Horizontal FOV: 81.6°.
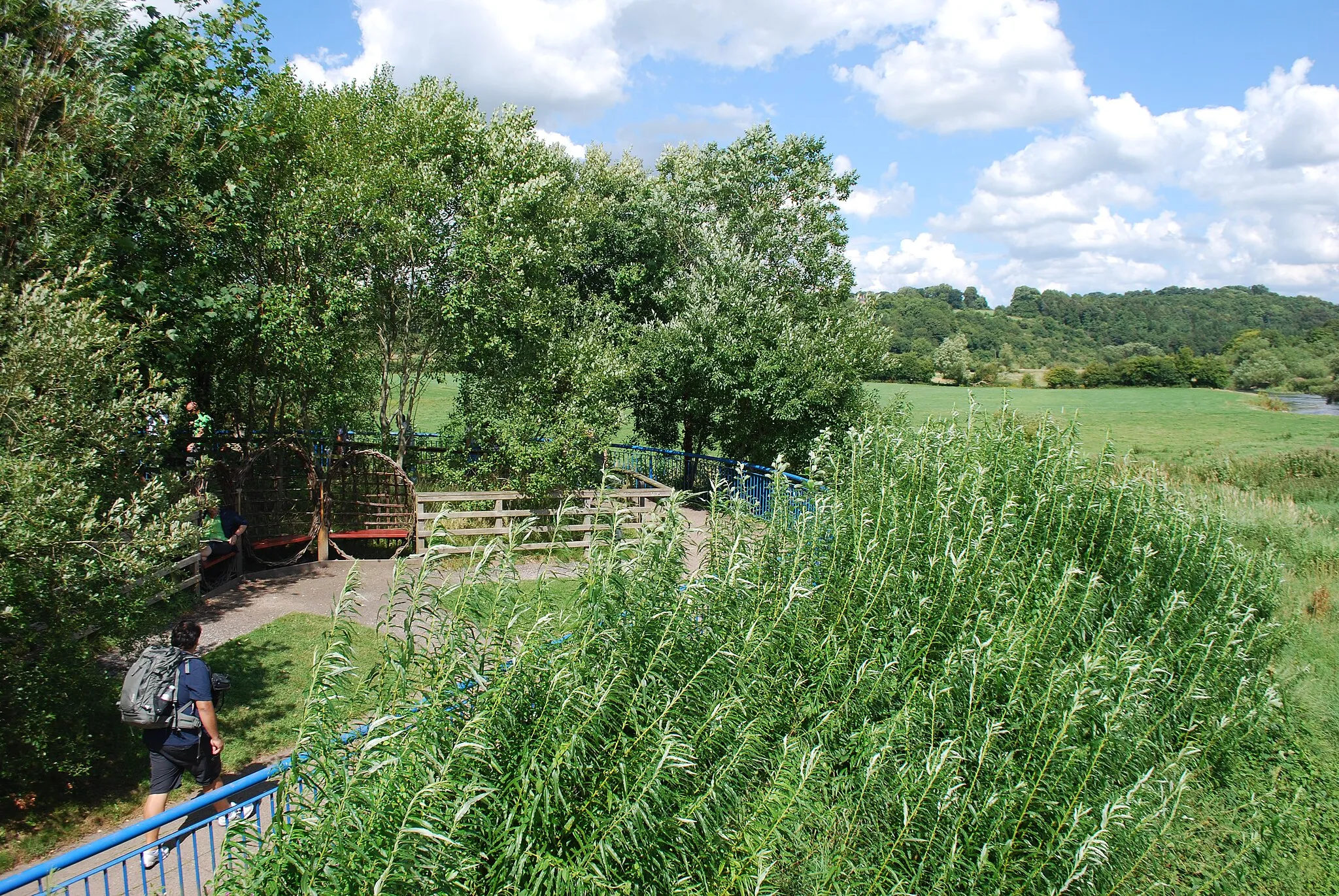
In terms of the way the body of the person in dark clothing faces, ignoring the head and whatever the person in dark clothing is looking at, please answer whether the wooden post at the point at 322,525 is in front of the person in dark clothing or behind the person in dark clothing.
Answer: in front

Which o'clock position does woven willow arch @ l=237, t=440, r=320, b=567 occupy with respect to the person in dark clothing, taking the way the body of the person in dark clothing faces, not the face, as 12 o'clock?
The woven willow arch is roughly at 11 o'clock from the person in dark clothing.

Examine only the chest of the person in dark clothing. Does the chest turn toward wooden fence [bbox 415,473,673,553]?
yes

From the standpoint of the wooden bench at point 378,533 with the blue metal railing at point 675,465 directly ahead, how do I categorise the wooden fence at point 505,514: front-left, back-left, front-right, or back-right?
front-right

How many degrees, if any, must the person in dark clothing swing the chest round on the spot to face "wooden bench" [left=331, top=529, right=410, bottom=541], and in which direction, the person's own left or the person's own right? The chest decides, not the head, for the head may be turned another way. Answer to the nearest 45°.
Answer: approximately 45° to the person's own left

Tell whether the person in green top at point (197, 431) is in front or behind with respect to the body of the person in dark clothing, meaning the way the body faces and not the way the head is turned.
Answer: in front

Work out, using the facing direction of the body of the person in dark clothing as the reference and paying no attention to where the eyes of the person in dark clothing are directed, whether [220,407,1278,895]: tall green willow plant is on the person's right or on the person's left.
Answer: on the person's right

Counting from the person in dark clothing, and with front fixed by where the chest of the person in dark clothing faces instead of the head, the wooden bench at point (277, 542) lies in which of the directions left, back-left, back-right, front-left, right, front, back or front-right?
front-left

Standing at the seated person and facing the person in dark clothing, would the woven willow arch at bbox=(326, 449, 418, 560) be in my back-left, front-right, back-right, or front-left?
back-left

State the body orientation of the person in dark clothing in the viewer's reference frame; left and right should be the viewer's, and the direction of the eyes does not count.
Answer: facing away from the viewer and to the right of the viewer

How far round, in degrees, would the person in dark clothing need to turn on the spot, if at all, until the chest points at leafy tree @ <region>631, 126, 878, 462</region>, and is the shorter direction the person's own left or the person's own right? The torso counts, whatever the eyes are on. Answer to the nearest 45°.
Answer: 0° — they already face it

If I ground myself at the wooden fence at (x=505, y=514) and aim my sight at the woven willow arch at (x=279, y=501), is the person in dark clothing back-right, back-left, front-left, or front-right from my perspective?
front-left
